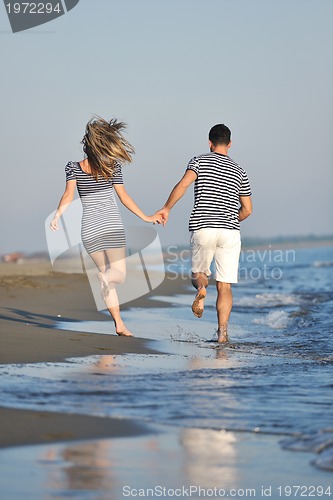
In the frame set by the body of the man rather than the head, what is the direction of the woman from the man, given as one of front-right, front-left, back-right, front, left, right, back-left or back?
left

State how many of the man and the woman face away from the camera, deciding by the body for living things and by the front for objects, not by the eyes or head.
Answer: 2

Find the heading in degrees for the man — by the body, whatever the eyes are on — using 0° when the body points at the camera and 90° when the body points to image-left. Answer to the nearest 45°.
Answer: approximately 180°

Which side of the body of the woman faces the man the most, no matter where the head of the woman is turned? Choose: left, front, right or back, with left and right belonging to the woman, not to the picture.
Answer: right

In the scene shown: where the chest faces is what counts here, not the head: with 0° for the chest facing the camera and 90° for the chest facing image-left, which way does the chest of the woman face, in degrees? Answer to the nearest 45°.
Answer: approximately 180°
